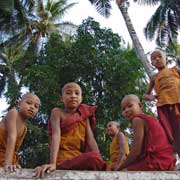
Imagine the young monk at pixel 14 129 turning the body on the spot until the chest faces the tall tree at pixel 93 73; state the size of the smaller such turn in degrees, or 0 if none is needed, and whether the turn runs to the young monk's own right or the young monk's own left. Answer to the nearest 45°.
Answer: approximately 135° to the young monk's own left

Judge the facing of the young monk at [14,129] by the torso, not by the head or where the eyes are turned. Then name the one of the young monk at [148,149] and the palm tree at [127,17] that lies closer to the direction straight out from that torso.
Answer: the young monk

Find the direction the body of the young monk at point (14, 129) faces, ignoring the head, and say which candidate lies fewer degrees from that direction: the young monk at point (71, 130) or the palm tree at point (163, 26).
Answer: the young monk

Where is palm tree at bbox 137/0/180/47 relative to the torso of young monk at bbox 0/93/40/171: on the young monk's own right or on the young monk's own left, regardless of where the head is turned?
on the young monk's own left

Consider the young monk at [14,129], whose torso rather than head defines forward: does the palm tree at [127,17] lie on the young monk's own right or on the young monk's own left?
on the young monk's own left

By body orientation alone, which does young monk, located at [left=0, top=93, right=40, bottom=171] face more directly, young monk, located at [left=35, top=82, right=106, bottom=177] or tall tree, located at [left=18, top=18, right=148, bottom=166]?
the young monk

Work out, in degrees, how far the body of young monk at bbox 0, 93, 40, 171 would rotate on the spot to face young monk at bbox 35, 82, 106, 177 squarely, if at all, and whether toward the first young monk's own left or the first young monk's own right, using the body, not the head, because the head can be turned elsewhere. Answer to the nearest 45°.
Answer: approximately 45° to the first young monk's own left

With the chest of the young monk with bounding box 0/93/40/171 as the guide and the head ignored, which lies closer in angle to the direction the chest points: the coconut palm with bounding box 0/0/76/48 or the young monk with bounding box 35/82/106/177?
the young monk

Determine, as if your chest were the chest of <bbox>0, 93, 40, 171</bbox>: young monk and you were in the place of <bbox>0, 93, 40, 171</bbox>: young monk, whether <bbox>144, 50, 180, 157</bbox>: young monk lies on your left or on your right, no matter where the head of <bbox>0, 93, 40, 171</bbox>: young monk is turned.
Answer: on your left

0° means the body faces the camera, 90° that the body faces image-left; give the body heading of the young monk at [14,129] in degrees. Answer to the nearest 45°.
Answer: approximately 315°
